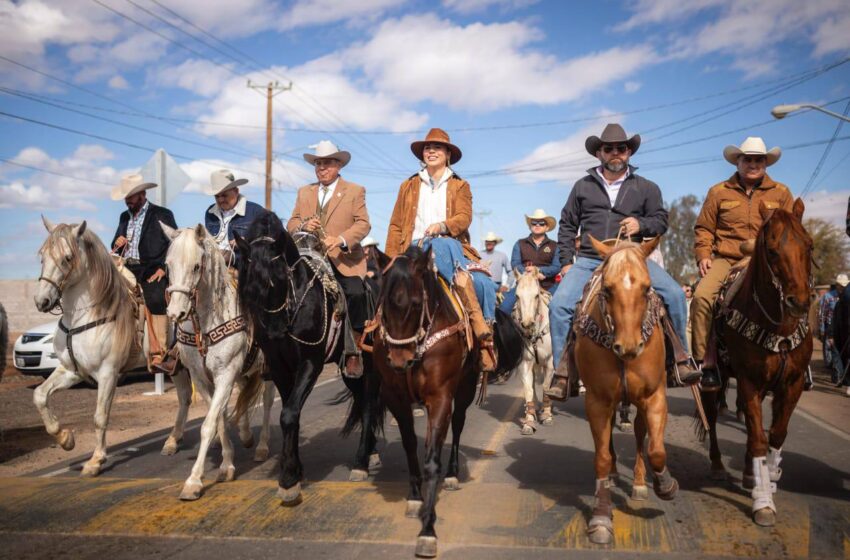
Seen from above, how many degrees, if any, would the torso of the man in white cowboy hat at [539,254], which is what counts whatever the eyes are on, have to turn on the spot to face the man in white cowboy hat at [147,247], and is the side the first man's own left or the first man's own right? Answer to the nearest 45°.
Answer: approximately 45° to the first man's own right

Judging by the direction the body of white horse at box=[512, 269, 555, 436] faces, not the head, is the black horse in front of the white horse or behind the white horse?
in front

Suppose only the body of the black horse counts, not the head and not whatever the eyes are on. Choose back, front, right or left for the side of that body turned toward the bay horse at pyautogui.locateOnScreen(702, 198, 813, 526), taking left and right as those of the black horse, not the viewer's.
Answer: left

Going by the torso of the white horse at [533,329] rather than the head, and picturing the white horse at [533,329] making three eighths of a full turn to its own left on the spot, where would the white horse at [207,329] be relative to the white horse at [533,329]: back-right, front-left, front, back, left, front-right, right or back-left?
back

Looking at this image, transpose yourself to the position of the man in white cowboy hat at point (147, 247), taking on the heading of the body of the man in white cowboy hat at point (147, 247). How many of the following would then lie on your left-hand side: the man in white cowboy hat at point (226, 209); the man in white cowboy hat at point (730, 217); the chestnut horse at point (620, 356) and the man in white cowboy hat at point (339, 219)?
4

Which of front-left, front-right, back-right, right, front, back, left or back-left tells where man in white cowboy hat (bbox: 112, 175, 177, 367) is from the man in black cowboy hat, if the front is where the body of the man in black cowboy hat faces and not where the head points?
right

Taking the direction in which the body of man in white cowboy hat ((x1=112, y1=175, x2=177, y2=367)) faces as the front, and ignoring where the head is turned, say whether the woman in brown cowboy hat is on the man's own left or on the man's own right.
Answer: on the man's own left

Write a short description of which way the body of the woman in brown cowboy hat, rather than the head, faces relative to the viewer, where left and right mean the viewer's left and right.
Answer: facing the viewer

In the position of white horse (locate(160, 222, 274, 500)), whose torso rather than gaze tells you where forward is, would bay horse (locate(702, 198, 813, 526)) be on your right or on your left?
on your left

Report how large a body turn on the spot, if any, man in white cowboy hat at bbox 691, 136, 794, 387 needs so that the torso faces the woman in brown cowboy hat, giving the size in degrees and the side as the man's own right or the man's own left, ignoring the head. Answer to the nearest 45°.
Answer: approximately 45° to the man's own right

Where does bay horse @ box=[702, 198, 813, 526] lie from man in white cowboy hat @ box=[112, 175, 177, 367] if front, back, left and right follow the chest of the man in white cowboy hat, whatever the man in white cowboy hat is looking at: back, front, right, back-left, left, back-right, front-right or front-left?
left

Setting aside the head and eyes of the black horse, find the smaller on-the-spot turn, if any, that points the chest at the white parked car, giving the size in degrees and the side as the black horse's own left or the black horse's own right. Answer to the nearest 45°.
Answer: approximately 90° to the black horse's own right

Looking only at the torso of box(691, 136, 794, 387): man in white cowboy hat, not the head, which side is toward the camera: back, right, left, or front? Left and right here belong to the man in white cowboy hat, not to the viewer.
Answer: front

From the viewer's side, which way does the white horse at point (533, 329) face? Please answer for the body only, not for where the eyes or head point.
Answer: toward the camera
